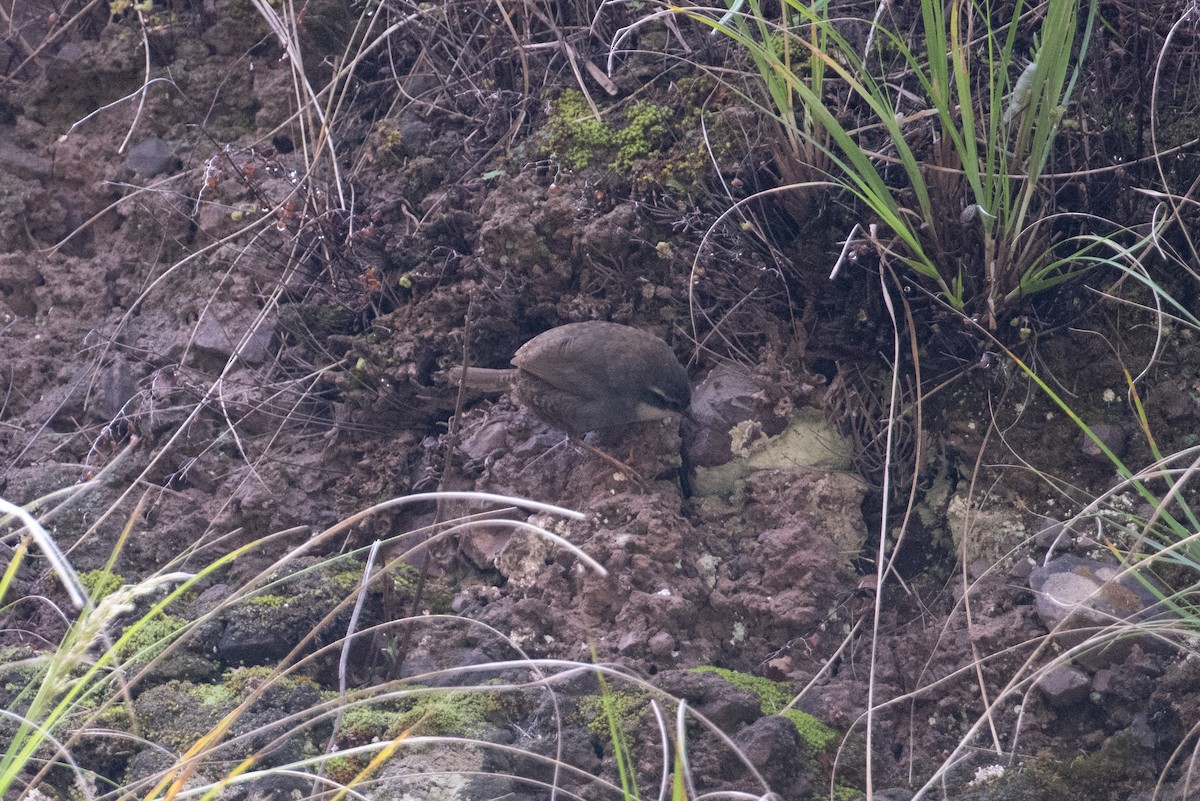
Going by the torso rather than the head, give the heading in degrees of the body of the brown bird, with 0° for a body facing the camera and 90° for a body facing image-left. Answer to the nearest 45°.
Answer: approximately 270°

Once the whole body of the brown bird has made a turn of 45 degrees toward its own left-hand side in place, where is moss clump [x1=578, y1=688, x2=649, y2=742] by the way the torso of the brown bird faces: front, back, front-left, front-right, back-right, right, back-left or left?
back-right

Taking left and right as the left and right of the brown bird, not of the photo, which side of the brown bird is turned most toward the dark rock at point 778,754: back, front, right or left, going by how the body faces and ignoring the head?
right

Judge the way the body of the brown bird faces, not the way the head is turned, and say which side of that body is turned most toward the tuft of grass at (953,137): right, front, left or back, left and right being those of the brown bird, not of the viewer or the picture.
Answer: front

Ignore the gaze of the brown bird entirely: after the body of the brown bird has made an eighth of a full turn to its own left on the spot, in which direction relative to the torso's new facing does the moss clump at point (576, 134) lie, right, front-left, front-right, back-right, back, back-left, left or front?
front-left

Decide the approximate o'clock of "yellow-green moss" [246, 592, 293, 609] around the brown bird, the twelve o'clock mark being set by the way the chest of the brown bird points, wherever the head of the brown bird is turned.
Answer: The yellow-green moss is roughly at 5 o'clock from the brown bird.

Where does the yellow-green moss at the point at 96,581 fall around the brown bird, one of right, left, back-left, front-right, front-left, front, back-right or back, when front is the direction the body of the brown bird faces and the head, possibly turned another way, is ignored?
back

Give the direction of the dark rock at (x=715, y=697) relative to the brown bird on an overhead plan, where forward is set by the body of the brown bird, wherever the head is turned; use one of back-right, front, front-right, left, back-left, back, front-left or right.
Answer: right

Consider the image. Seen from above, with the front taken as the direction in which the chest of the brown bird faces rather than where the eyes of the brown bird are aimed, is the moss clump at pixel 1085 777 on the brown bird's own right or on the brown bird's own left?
on the brown bird's own right
